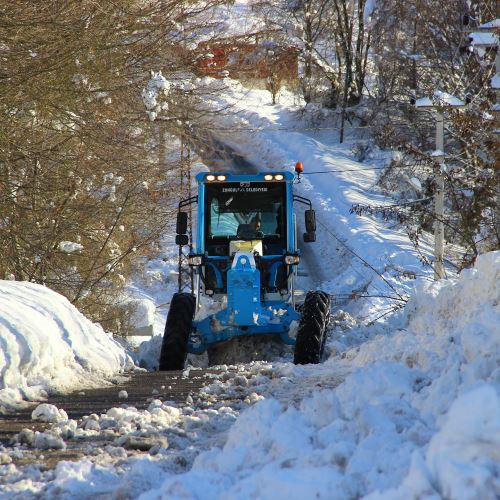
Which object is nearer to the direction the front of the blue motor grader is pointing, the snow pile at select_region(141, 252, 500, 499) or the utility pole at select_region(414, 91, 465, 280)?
the snow pile

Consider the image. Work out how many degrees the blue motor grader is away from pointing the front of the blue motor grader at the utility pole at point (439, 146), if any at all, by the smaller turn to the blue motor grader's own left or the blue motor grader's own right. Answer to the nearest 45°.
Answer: approximately 135° to the blue motor grader's own left

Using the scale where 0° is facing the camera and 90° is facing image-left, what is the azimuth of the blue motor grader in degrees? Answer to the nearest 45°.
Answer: approximately 0°

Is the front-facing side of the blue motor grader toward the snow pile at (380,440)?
yes

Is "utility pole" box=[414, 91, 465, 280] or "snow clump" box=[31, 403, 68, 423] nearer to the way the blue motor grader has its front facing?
the snow clump

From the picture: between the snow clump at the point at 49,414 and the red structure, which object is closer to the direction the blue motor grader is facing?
the snow clump

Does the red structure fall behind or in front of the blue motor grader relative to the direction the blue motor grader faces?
behind

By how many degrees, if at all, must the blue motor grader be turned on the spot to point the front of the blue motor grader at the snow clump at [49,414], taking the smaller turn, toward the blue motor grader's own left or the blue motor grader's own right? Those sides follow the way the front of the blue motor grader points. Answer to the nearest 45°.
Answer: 0° — it already faces it
